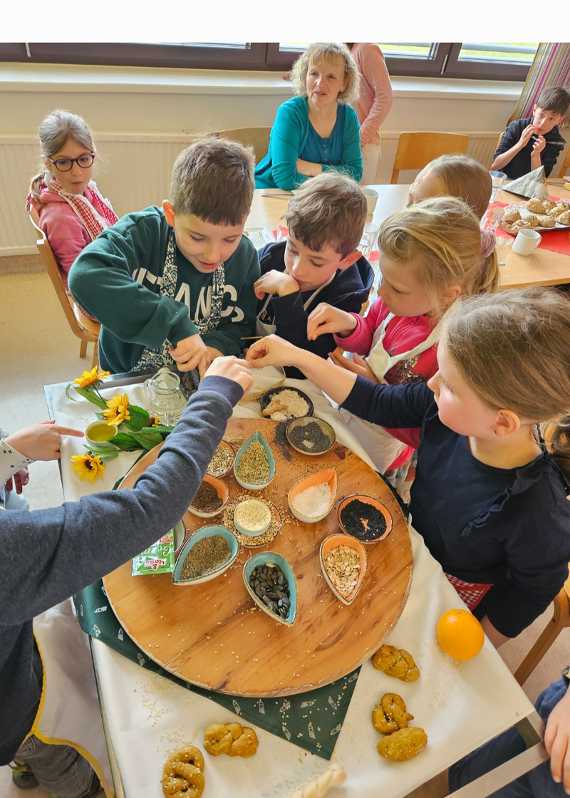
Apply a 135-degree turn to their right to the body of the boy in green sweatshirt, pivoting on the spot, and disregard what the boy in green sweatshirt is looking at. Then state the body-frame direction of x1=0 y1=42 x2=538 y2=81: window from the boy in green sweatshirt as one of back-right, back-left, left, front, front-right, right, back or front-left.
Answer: right

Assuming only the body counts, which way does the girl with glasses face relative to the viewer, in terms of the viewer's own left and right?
facing the viewer and to the right of the viewer

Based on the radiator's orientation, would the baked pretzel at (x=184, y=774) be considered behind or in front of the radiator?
in front

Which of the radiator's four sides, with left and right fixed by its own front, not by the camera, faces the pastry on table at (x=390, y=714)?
front

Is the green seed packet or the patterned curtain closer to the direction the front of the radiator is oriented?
the green seed packet

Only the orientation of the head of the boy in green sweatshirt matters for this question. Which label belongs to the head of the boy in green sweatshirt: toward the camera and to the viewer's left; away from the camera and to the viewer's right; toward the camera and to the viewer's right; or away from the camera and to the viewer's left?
toward the camera and to the viewer's right

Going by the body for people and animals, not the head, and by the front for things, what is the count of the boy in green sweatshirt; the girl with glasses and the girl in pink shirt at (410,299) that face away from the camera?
0

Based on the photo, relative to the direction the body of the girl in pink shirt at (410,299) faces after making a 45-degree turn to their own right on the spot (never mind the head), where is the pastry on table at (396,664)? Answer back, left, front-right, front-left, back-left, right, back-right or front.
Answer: left

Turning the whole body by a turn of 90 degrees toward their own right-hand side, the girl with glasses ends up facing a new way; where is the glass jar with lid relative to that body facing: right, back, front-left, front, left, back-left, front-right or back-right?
front-left

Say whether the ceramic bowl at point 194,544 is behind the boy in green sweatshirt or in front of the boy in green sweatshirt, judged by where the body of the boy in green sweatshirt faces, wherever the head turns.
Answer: in front

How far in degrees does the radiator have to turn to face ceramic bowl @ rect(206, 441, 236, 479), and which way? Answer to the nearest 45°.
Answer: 0° — it already faces it

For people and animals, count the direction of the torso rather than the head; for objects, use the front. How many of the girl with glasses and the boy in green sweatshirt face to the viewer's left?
0

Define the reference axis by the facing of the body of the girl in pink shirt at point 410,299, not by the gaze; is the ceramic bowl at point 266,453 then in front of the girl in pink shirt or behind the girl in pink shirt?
in front

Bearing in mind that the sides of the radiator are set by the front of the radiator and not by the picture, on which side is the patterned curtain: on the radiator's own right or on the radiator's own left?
on the radiator's own left

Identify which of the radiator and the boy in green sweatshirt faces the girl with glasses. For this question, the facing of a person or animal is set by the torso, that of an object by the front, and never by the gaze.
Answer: the radiator

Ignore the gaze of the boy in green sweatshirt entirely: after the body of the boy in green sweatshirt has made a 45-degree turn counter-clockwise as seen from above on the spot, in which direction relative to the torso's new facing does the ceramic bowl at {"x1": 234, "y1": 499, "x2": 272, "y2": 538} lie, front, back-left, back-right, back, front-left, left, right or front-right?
right

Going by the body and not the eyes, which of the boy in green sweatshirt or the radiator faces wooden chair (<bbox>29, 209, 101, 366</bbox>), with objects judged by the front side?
the radiator

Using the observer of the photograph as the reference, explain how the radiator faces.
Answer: facing the viewer
